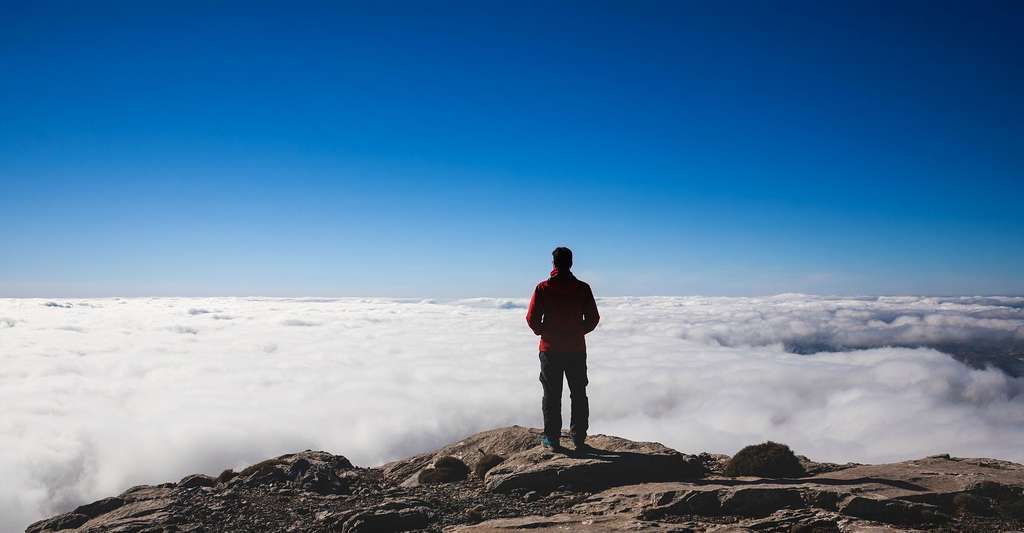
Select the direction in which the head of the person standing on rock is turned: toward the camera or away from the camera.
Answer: away from the camera

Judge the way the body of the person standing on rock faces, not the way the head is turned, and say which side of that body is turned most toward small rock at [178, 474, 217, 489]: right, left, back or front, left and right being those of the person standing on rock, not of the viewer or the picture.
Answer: left

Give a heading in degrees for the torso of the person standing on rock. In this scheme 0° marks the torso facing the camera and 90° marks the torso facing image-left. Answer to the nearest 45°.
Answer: approximately 180°
